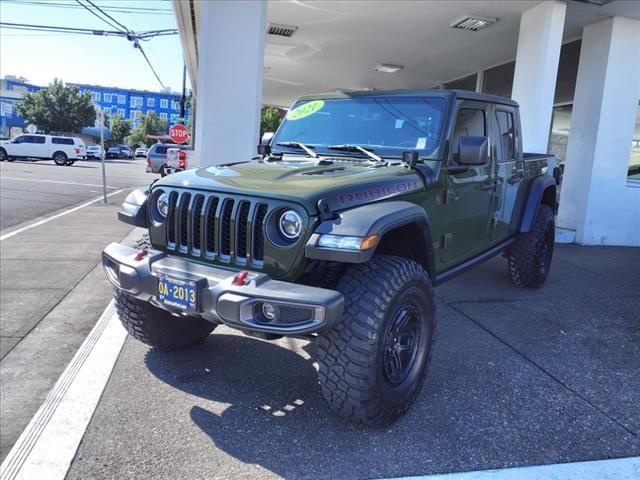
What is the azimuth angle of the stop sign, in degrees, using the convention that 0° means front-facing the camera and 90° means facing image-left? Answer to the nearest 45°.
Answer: approximately 0°

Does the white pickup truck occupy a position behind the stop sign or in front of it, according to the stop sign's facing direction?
behind

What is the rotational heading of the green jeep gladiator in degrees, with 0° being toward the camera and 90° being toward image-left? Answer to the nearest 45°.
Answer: approximately 45°

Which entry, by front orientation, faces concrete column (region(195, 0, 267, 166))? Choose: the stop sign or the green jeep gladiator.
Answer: the stop sign

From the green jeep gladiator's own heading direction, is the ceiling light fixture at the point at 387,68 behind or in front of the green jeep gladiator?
behind

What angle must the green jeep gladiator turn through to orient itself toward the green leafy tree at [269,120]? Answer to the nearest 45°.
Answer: approximately 135° to its right

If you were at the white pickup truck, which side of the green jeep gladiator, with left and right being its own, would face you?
right

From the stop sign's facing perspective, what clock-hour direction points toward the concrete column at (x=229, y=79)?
The concrete column is roughly at 12 o'clock from the stop sign.

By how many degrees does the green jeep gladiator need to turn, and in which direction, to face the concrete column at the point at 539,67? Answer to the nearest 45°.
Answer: approximately 180°

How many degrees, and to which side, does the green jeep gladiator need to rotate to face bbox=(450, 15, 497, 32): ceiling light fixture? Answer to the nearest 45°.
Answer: approximately 135° to its right

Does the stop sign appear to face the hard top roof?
yes
